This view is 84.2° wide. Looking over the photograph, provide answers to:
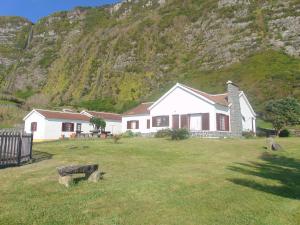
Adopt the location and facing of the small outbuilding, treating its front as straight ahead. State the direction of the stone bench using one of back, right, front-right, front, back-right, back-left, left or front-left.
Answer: front-right

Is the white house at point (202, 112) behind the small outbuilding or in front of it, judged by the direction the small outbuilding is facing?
in front

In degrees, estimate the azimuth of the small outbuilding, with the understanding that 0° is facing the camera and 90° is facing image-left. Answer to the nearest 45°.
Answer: approximately 315°

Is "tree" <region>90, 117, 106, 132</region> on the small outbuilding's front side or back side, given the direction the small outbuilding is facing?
on the front side
